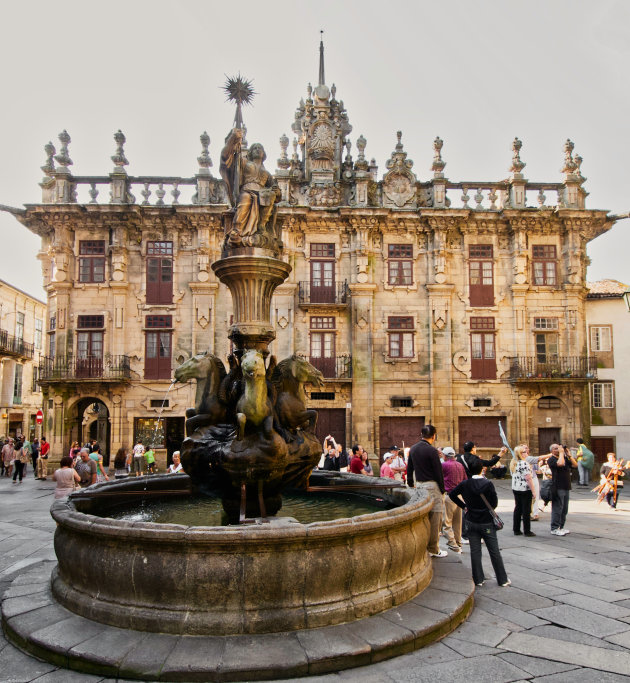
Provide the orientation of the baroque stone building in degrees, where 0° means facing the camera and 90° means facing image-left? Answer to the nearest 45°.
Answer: approximately 0°

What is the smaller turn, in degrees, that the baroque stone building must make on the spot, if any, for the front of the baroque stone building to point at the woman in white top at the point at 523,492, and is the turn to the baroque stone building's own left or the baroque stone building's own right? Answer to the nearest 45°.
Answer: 0° — it already faces them
